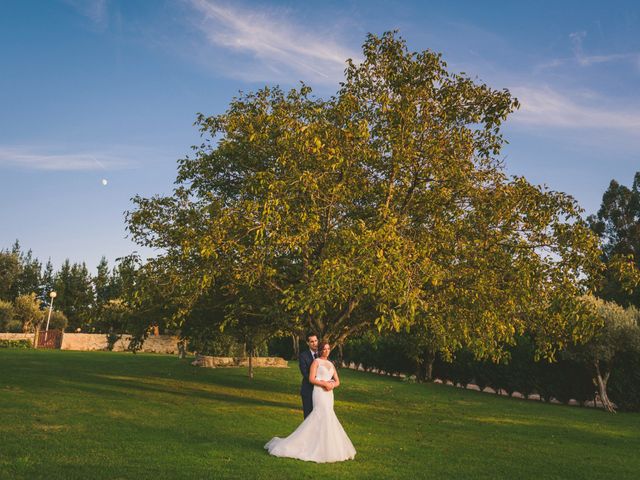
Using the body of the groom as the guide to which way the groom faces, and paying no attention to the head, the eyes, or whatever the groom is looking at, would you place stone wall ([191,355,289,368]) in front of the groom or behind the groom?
behind

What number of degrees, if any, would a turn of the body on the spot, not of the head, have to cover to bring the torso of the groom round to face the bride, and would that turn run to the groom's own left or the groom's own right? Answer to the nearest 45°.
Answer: approximately 45° to the groom's own right

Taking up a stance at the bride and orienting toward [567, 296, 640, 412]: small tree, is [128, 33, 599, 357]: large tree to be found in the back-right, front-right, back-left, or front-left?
front-left

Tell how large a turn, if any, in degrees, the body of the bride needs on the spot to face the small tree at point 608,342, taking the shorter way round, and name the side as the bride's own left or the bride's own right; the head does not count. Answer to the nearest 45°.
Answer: approximately 90° to the bride's own left

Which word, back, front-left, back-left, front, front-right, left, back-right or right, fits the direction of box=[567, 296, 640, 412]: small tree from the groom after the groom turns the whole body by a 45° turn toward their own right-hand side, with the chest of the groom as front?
back-left

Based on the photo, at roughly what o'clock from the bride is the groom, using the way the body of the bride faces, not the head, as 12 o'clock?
The groom is roughly at 7 o'clock from the bride.

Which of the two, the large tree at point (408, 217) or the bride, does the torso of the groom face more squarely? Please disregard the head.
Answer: the bride

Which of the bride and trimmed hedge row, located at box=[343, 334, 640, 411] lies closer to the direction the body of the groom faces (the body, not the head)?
the bride

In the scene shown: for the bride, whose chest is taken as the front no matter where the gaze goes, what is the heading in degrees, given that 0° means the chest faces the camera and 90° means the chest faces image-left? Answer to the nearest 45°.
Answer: approximately 315°

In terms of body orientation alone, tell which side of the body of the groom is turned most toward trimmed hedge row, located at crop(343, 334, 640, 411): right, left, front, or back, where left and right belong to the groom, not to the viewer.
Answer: left
